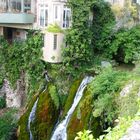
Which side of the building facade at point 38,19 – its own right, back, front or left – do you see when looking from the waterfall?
front

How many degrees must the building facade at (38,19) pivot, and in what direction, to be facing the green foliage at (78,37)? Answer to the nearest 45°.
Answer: approximately 45° to its left

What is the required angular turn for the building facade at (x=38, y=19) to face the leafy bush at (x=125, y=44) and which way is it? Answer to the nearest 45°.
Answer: approximately 90° to its left

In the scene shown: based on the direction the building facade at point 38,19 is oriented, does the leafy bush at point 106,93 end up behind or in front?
in front

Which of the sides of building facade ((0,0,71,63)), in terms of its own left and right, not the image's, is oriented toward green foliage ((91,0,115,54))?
left

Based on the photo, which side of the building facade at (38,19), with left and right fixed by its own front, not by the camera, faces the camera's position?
front

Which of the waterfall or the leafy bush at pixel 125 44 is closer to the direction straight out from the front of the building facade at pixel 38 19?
the waterfall
